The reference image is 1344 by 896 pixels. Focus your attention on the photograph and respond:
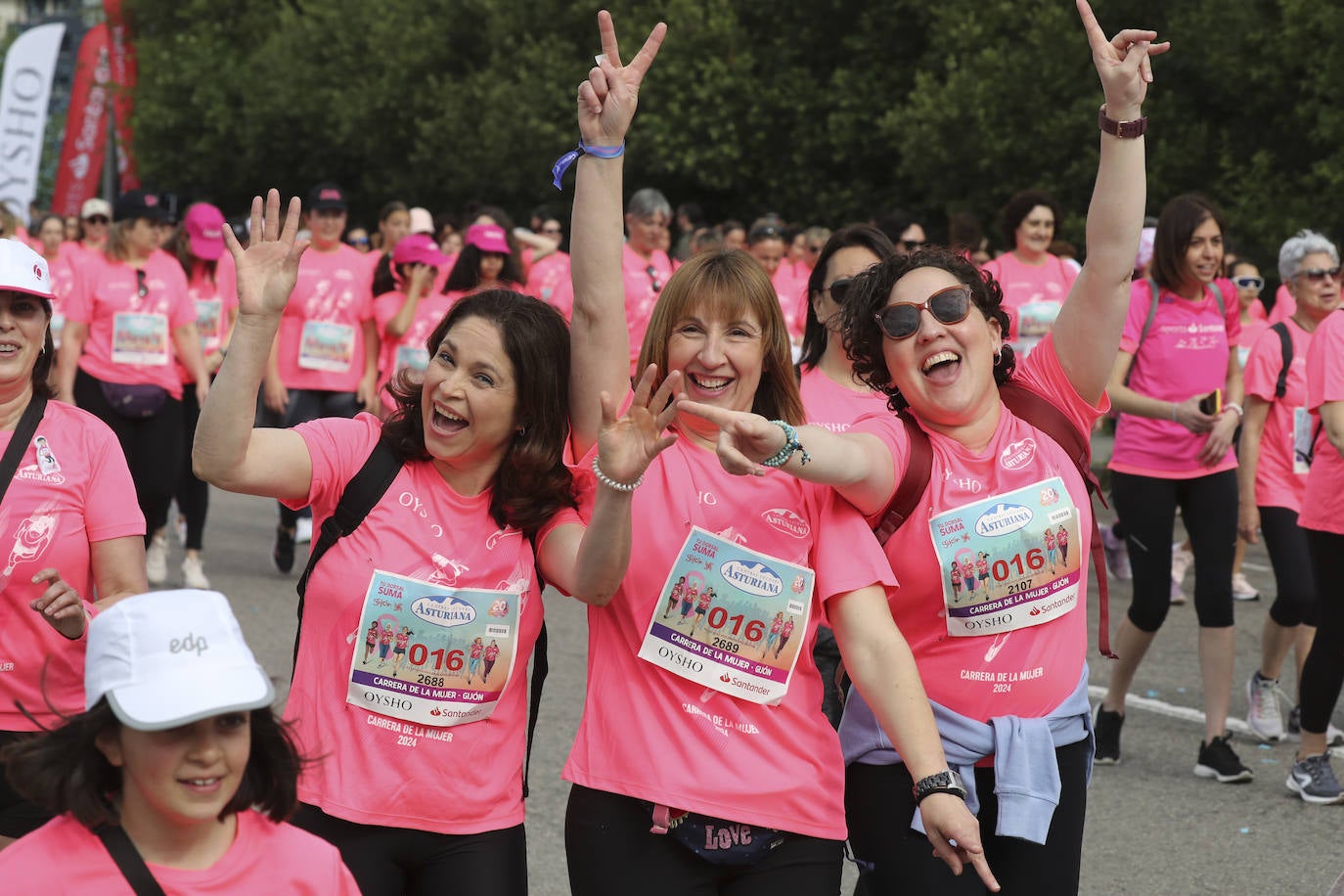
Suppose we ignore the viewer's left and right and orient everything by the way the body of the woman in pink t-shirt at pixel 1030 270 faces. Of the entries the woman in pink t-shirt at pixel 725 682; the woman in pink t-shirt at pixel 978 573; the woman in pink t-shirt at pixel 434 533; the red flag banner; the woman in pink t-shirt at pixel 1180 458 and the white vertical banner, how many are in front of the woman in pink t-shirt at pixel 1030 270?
4

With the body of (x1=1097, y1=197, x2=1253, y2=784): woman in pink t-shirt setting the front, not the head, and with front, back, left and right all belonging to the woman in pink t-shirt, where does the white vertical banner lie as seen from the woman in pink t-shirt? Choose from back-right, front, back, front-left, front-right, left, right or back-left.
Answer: back

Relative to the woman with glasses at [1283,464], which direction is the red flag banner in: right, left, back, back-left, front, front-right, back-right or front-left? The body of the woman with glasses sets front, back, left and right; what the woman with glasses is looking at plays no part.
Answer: back

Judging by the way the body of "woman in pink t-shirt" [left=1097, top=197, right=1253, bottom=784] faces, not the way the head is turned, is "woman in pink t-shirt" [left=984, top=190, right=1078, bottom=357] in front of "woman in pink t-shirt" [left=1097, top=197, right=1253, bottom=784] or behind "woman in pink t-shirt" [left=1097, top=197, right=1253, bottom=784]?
behind

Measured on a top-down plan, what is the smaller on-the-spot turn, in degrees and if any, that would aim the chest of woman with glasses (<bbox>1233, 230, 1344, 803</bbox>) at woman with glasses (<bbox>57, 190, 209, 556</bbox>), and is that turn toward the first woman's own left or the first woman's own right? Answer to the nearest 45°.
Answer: approximately 135° to the first woman's own right

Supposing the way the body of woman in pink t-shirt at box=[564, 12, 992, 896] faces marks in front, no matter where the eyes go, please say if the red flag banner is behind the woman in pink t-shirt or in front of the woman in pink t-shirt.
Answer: behind

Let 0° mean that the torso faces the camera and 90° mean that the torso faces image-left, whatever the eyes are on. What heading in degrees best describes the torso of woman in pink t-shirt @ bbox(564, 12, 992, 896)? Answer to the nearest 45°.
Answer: approximately 0°

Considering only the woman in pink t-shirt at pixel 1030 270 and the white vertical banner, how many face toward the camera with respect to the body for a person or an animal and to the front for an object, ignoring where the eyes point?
2
